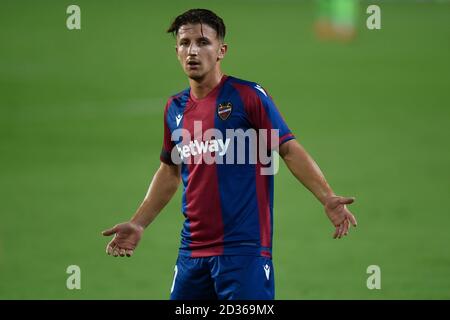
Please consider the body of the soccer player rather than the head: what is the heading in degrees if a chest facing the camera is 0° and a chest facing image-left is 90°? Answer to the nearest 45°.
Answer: approximately 45°
